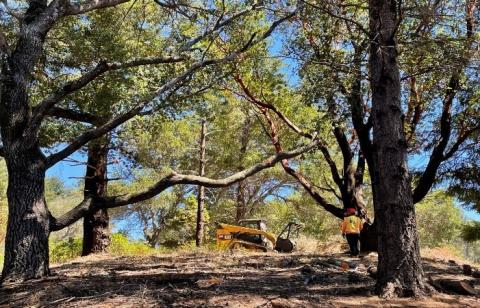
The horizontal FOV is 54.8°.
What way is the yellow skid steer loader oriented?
to the viewer's right

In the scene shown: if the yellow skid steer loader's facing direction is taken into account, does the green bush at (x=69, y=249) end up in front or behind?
behind

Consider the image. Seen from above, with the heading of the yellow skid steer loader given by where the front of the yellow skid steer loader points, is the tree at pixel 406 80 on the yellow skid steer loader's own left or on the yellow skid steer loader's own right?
on the yellow skid steer loader's own right

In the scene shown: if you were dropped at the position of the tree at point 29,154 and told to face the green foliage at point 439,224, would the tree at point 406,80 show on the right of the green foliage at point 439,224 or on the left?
right

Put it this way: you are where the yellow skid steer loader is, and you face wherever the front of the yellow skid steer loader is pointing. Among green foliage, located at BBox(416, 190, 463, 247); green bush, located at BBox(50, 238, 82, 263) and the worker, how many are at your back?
1

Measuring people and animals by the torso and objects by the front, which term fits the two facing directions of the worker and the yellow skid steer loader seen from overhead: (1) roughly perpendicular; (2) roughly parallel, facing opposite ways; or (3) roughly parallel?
roughly perpendicular

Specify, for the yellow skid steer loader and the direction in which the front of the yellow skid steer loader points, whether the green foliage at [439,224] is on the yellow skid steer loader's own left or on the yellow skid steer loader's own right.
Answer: on the yellow skid steer loader's own left

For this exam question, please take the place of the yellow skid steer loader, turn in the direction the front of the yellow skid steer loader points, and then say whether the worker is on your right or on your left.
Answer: on your right

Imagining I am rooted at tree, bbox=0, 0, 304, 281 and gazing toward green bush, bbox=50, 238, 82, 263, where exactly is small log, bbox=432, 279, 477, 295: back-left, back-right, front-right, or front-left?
back-right

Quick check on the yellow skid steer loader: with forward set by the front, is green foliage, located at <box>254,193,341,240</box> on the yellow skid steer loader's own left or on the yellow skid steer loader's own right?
on the yellow skid steer loader's own left

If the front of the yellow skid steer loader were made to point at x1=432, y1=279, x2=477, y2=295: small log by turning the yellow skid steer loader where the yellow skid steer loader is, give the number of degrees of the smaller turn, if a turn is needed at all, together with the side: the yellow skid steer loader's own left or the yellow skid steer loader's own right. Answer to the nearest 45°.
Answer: approximately 90° to the yellow skid steer loader's own right
